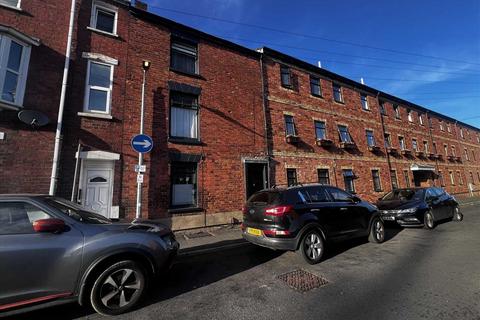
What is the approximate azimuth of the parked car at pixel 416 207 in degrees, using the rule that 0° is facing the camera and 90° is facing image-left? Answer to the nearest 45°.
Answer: approximately 45°

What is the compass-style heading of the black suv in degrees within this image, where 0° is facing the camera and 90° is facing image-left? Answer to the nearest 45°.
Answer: approximately 225°

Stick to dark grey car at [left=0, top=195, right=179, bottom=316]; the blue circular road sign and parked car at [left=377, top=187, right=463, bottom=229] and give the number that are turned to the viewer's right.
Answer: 1

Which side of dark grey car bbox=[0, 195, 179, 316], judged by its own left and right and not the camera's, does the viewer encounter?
right

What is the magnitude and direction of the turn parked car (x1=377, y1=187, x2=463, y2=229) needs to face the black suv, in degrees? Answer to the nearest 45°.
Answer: approximately 45° to its left

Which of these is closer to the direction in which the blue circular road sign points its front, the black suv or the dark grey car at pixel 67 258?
the dark grey car

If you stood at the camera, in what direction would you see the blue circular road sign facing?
facing the viewer

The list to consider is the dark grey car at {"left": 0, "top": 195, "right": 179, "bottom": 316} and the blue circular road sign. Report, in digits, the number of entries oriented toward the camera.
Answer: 1

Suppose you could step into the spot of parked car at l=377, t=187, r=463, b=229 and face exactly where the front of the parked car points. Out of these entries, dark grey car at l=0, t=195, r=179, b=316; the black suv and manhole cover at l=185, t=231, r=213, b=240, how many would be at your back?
0

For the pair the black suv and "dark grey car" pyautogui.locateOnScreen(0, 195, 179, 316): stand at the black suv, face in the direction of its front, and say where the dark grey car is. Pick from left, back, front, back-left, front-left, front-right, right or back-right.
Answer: back

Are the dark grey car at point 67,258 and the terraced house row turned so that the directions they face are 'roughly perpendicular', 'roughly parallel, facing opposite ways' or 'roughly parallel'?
roughly perpendicular

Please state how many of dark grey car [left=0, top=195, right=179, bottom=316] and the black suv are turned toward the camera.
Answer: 0

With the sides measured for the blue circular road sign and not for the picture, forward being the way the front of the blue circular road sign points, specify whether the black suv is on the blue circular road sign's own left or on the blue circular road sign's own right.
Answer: on the blue circular road sign's own left

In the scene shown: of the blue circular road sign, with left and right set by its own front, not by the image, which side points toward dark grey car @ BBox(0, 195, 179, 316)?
front

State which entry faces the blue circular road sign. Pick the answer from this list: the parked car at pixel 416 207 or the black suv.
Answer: the parked car

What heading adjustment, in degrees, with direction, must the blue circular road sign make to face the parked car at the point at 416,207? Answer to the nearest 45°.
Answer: approximately 90° to its left

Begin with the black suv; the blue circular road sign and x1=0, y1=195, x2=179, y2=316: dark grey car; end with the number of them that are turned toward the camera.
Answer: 1

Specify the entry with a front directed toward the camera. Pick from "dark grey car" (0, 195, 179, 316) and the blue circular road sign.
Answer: the blue circular road sign

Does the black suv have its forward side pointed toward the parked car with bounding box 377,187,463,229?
yes
